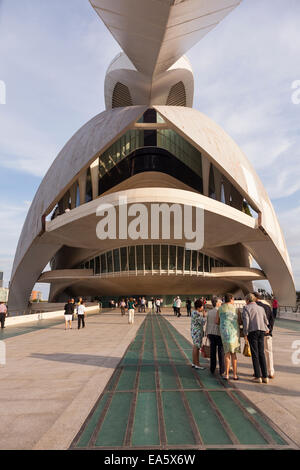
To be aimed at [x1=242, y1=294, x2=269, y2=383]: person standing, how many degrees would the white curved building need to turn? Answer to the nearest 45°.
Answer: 0° — it already faces them

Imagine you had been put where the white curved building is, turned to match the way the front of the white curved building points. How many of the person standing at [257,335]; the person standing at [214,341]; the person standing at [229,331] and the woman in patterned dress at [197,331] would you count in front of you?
4

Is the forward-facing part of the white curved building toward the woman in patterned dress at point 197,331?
yes

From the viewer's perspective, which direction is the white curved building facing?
toward the camera

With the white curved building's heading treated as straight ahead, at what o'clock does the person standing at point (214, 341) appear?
The person standing is roughly at 12 o'clock from the white curved building.

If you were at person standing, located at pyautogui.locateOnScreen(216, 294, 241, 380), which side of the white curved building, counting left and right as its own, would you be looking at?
front
